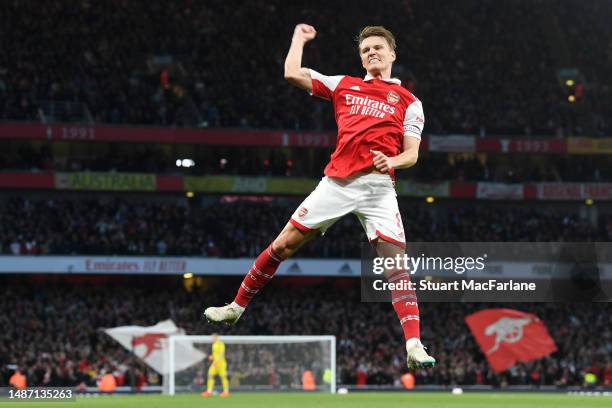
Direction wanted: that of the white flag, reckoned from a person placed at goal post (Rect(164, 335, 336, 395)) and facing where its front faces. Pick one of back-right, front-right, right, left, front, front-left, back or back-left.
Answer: back-right

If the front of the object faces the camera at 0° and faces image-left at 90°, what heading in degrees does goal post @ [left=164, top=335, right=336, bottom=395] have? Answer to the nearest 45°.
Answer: approximately 0°

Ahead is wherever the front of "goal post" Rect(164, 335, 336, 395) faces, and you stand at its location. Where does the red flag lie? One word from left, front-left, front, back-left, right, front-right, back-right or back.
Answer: back-left
